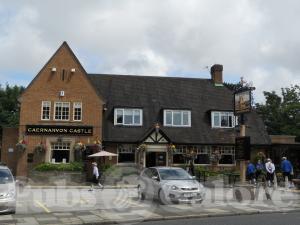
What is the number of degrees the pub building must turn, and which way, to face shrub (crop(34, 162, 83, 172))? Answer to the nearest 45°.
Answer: approximately 45° to its right

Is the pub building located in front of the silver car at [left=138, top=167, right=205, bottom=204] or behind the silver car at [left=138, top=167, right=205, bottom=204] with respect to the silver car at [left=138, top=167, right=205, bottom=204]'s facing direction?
behind

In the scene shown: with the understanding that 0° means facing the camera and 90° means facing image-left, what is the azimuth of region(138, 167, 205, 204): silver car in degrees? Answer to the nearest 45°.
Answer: approximately 315°

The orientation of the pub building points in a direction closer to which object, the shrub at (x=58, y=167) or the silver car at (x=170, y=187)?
the silver car

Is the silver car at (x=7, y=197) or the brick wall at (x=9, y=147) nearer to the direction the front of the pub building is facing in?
the silver car

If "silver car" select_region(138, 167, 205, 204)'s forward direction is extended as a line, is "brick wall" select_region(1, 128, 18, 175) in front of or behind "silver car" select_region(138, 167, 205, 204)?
behind

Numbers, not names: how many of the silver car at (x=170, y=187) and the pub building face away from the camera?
0

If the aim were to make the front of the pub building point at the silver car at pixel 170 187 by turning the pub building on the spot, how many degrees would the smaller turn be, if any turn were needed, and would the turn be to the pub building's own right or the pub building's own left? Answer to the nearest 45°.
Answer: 0° — it already faces it

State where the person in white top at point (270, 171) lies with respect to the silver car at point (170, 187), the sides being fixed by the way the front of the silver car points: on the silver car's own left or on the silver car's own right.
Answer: on the silver car's own left

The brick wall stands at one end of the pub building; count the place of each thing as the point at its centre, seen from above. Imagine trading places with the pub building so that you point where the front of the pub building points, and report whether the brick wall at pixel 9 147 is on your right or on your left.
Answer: on your right

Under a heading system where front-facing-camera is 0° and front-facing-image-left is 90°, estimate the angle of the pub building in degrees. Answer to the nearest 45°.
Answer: approximately 0°
